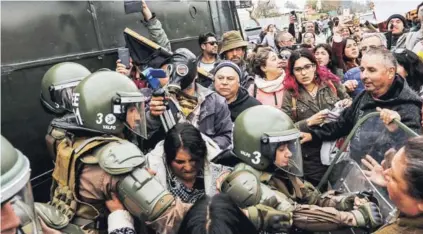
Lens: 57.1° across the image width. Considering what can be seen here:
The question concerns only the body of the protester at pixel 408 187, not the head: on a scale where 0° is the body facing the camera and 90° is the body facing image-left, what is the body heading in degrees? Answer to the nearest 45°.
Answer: approximately 90°

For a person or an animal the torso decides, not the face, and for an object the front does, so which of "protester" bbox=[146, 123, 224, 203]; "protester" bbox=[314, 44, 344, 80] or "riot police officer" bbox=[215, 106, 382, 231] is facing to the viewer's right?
the riot police officer

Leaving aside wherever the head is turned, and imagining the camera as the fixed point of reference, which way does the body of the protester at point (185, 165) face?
toward the camera

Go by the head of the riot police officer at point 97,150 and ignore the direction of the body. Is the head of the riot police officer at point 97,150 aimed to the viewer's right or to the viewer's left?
to the viewer's right

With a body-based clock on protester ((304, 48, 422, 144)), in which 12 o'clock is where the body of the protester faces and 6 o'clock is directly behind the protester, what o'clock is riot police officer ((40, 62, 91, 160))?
The riot police officer is roughly at 1 o'clock from the protester.

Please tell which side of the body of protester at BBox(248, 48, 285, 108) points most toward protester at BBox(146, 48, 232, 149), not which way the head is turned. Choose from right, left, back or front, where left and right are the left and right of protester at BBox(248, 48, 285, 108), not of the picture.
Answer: right

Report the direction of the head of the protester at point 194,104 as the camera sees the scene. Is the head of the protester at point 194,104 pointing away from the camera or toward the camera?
toward the camera

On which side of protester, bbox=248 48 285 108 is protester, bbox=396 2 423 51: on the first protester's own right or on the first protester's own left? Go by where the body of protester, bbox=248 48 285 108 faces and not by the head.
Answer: on the first protester's own left

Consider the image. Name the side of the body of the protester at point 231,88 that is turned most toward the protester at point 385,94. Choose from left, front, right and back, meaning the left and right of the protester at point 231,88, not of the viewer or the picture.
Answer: left

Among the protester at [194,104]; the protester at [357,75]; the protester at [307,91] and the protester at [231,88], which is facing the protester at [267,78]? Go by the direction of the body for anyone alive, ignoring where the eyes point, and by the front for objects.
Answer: the protester at [357,75]

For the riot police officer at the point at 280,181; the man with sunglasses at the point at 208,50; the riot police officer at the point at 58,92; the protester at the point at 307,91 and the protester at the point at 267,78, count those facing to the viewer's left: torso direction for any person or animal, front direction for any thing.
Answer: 0

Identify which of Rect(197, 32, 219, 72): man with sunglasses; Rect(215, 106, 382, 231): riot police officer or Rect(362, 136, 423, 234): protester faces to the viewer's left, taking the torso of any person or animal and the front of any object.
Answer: the protester

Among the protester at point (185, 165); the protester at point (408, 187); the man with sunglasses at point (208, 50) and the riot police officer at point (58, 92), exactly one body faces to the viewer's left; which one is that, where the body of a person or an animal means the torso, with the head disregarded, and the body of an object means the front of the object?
the protester at point (408, 187)

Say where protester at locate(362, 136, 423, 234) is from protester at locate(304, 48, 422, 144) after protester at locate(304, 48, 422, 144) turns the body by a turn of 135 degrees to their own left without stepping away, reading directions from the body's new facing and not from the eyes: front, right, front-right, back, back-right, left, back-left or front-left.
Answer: right

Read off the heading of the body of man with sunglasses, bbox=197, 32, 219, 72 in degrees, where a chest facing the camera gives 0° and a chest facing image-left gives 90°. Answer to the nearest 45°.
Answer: approximately 315°

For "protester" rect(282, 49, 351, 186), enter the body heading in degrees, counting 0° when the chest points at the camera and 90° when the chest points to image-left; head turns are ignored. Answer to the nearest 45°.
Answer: approximately 0°

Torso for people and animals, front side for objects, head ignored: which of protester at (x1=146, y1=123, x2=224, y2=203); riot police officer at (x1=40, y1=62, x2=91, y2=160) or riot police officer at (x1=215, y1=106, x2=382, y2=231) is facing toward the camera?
the protester

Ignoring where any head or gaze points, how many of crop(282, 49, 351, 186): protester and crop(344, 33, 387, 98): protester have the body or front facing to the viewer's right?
0

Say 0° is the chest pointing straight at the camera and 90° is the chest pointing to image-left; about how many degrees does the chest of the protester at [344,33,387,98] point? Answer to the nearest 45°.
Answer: approximately 45°

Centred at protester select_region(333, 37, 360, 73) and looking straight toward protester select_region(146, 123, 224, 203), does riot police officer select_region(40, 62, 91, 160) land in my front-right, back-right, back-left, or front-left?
front-right
